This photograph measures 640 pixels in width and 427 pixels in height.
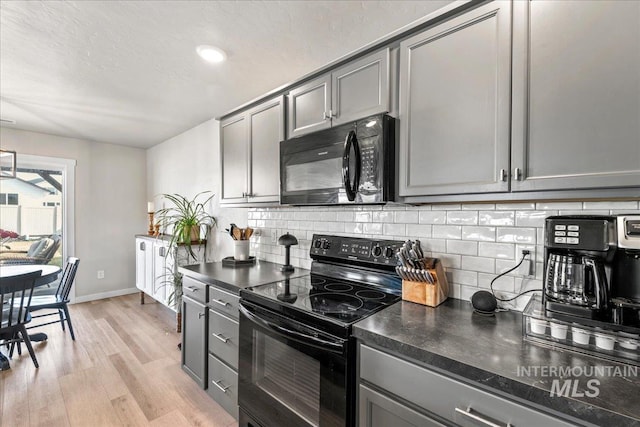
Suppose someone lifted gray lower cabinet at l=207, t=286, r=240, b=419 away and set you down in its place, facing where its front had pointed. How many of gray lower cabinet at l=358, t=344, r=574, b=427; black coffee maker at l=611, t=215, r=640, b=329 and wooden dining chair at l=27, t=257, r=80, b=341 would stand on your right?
1

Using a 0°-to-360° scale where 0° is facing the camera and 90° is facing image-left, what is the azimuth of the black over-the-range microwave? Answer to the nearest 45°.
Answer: approximately 45°

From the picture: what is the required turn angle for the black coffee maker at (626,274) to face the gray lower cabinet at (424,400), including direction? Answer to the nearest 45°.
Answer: approximately 45° to its right

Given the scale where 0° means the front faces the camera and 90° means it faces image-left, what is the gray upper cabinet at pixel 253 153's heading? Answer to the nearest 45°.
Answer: approximately 45°

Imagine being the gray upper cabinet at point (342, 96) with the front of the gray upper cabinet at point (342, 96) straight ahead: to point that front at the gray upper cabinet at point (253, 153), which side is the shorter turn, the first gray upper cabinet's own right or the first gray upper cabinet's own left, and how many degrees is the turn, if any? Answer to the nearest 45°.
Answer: approximately 90° to the first gray upper cabinet's own right

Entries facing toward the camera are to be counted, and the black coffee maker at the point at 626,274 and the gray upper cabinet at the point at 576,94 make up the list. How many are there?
2

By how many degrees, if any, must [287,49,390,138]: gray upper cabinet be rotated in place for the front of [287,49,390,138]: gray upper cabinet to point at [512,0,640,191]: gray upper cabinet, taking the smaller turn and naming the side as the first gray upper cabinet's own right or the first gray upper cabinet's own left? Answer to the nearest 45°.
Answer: approximately 90° to the first gray upper cabinet's own left

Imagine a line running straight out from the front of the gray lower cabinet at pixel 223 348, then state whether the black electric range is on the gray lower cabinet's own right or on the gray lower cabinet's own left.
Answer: on the gray lower cabinet's own left

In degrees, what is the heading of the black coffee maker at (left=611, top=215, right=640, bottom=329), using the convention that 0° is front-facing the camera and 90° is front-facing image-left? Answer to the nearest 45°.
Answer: approximately 0°

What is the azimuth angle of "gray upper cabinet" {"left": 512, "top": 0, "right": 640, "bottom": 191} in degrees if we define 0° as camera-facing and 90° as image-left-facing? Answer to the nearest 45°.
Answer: approximately 0°

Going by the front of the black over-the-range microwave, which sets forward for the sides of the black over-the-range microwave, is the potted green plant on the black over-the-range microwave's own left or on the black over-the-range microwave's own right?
on the black over-the-range microwave's own right

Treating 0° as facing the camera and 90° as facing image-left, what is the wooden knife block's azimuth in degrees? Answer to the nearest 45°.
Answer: approximately 45°
